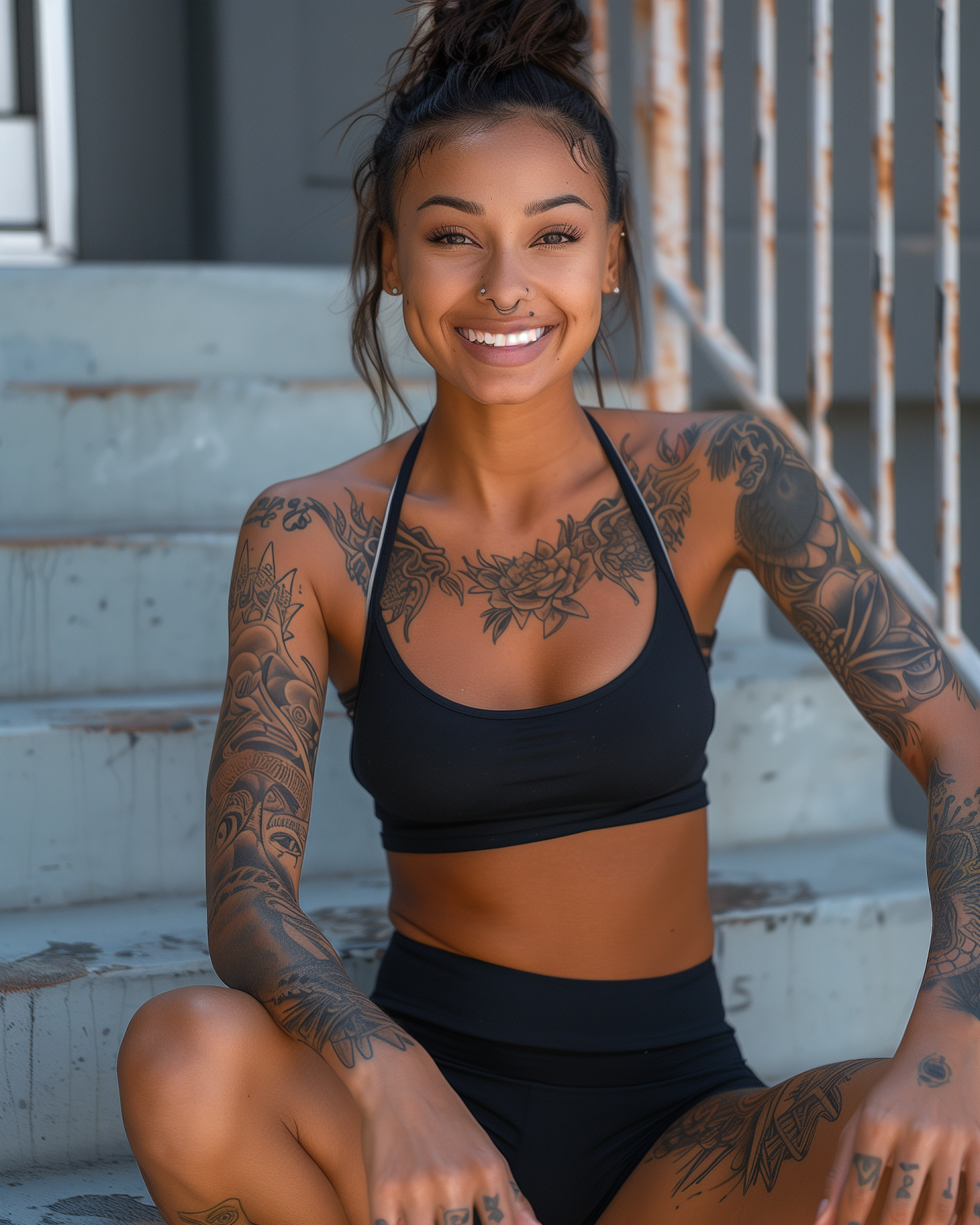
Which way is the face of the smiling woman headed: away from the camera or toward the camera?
toward the camera

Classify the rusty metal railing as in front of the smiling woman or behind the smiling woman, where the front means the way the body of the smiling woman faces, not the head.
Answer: behind

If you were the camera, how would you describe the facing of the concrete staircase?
facing the viewer

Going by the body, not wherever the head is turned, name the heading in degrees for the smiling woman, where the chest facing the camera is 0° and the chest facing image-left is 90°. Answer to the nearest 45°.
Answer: approximately 0°
